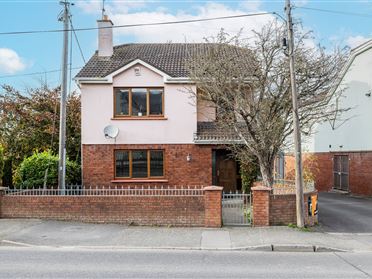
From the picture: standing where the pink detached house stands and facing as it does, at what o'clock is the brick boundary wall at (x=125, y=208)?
The brick boundary wall is roughly at 12 o'clock from the pink detached house.

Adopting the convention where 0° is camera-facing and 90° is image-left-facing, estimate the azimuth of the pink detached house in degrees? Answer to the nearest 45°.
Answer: approximately 0°

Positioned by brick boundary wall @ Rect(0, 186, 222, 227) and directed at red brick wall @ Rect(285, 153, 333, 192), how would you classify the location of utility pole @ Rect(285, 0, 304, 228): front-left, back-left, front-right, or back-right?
front-right

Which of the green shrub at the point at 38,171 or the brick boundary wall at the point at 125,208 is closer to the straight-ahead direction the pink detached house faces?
the brick boundary wall

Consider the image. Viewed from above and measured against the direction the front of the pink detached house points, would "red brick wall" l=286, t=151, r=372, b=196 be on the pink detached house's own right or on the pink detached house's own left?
on the pink detached house's own left

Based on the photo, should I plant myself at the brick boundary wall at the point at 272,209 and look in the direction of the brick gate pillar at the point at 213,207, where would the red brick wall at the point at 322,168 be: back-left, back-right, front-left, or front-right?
back-right

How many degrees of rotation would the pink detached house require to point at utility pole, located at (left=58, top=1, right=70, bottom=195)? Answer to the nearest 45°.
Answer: approximately 45° to its right

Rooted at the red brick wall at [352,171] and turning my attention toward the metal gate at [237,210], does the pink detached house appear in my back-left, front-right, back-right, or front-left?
front-right

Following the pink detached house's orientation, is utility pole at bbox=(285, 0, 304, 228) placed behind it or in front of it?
in front

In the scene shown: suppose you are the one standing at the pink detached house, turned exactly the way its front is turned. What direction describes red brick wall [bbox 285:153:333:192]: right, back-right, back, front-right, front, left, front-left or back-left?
back-left

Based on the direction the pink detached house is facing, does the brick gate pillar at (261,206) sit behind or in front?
in front

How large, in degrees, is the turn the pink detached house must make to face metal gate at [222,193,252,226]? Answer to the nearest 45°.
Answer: approximately 45° to its left

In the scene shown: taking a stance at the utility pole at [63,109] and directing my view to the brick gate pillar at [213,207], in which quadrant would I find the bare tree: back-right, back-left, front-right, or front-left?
front-left
